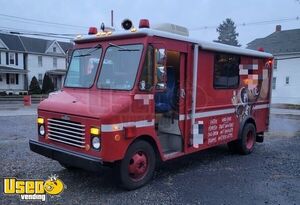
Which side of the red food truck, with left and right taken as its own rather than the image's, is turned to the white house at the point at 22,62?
right

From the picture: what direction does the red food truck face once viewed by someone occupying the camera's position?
facing the viewer and to the left of the viewer

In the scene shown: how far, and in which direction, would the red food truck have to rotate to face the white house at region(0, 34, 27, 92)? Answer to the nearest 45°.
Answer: approximately 90° to its right

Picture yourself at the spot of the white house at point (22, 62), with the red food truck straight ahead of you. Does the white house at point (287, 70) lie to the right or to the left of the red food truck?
left

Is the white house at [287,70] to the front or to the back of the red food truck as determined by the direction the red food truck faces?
to the back

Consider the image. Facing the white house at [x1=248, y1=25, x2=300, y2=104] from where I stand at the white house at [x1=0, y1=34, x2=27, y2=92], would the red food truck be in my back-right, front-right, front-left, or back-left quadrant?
front-right

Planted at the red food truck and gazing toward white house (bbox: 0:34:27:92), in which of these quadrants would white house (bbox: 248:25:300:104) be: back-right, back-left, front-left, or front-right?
front-right
